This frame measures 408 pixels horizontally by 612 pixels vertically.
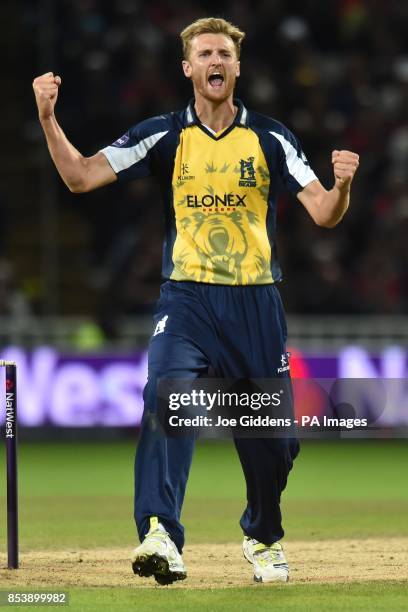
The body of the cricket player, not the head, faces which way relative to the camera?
toward the camera

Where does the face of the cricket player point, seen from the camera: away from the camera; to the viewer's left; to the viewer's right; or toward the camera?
toward the camera
